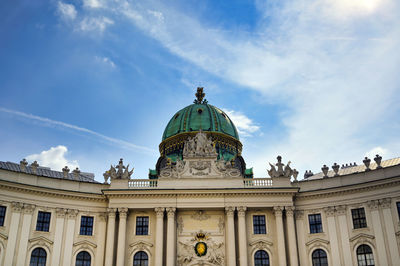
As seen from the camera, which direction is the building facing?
toward the camera
